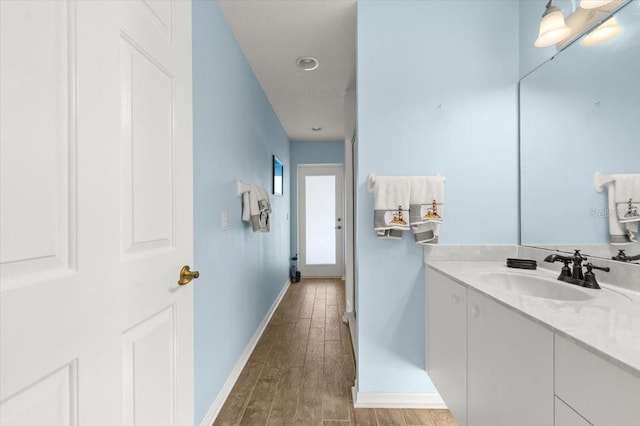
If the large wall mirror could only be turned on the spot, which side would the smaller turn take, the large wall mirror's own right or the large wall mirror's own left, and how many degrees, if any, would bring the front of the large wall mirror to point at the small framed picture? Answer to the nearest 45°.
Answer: approximately 45° to the large wall mirror's own right

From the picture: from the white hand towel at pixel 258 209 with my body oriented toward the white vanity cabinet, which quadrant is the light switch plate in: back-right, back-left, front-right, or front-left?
front-right

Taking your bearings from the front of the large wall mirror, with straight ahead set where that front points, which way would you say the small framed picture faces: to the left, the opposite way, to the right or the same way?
the opposite way

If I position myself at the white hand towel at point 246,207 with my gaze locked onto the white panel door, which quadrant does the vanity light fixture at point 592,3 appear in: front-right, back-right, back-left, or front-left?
front-left

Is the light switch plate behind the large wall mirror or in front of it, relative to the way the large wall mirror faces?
in front

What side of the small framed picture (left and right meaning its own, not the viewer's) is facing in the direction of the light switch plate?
right

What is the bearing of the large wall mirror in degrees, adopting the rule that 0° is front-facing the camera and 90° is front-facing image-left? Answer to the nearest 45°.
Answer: approximately 45°

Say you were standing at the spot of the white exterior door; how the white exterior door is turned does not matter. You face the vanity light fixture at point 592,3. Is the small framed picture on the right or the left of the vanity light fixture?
right

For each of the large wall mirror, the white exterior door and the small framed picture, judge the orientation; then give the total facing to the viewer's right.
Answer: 1

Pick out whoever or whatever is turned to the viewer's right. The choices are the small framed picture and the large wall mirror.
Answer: the small framed picture

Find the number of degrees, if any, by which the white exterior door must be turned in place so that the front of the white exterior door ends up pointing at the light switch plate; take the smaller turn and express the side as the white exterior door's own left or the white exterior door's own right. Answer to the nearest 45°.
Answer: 0° — it already faces it

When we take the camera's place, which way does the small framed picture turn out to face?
facing to the right of the viewer

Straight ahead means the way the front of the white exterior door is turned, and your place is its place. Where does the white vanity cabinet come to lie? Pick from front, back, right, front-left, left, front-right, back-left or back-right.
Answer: front

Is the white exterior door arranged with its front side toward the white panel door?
yes

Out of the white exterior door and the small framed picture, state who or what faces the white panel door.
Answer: the white exterior door

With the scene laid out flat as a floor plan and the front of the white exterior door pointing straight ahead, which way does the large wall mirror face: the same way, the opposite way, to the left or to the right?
to the right

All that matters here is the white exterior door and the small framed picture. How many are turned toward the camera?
1

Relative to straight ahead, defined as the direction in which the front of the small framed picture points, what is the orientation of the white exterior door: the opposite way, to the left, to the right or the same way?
to the right
